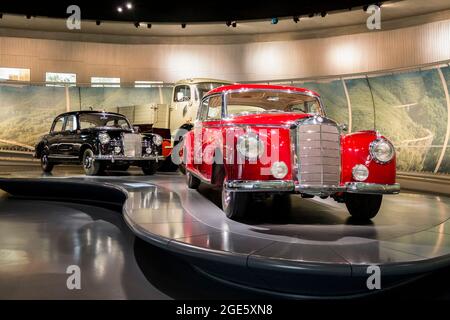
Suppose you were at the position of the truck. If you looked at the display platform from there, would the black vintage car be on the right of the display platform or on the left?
right

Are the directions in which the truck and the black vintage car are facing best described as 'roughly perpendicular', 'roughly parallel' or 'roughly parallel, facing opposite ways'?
roughly parallel

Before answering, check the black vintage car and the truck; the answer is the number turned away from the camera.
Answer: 0

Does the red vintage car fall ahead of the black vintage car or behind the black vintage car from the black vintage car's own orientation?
ahead

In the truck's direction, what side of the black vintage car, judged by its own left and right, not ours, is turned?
left

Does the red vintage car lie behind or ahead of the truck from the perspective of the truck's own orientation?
ahead

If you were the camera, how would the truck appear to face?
facing the viewer and to the right of the viewer
